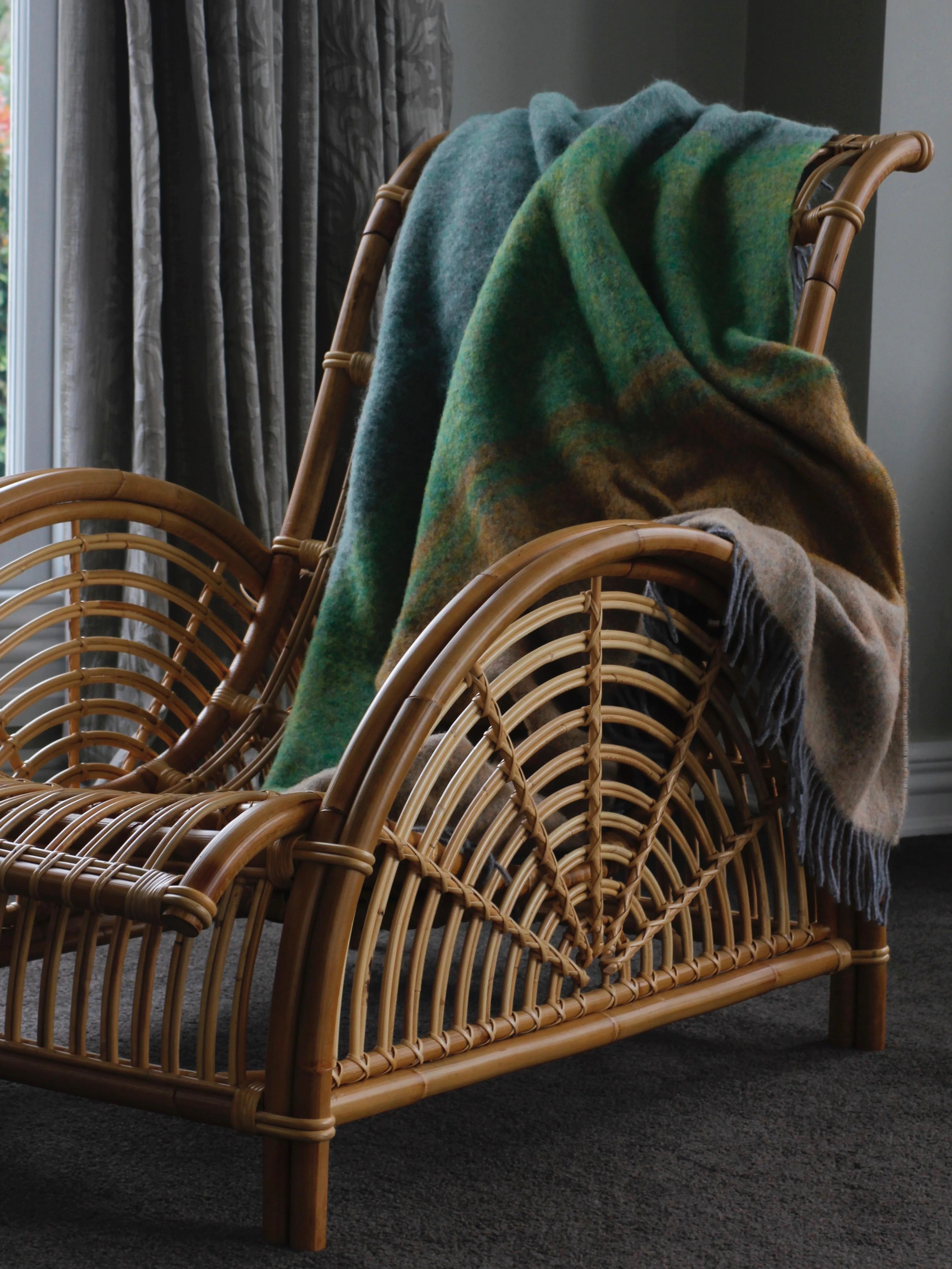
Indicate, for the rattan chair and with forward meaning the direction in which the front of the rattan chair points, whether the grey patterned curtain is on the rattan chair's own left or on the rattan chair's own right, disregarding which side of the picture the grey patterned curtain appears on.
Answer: on the rattan chair's own right

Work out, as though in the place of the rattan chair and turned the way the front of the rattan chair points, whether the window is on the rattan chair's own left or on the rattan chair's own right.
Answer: on the rattan chair's own right

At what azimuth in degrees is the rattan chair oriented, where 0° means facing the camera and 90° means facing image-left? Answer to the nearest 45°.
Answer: approximately 45°
